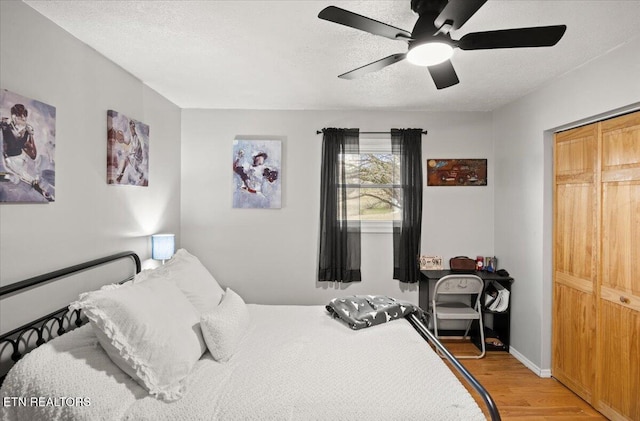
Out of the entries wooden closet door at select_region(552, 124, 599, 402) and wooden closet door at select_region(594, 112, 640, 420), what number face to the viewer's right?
0

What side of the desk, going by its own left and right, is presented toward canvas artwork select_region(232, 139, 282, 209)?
right

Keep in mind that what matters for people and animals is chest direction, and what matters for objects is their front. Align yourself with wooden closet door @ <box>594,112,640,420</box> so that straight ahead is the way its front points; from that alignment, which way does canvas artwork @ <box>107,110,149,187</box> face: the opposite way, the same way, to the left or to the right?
the opposite way

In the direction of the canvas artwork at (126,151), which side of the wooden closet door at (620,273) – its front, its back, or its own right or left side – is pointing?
front

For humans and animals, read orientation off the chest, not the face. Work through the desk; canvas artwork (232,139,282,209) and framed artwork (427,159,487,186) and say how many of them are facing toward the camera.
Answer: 3

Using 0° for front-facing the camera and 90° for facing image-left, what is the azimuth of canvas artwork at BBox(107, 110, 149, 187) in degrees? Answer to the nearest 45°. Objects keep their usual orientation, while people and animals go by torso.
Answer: approximately 315°

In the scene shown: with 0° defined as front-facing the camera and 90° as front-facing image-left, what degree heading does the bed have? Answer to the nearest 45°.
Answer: approximately 270°

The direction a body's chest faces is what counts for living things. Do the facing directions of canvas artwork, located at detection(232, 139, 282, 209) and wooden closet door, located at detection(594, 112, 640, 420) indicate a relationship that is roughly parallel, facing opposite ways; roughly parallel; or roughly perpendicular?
roughly perpendicular

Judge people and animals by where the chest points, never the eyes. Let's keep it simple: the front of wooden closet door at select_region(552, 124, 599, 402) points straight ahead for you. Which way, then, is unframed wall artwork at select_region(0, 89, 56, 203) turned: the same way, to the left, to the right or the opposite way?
the opposite way

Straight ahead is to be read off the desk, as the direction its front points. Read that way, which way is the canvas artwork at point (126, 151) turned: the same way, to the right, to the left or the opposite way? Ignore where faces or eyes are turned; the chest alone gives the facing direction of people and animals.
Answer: to the left

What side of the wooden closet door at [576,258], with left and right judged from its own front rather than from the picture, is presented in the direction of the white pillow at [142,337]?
front

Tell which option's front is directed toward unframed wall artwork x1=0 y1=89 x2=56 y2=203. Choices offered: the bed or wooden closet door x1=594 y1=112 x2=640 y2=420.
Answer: the wooden closet door

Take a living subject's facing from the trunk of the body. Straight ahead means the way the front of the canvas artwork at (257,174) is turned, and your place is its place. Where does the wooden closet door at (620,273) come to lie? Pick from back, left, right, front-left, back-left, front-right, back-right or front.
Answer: front-left

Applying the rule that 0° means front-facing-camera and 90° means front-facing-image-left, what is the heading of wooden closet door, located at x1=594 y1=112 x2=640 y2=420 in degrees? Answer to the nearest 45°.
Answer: approximately 45°
